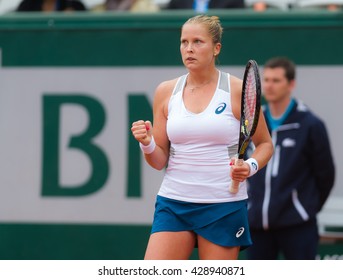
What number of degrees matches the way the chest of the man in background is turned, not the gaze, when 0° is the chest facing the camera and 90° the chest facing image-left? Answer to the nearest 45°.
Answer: approximately 45°

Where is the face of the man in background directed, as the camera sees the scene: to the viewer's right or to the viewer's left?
to the viewer's left

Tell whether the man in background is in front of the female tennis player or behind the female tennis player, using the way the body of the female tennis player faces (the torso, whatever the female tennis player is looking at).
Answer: behind

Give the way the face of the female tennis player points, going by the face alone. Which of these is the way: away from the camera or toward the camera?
toward the camera

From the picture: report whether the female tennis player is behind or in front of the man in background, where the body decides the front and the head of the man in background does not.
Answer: in front

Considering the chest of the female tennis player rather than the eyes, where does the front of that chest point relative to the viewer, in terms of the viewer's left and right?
facing the viewer

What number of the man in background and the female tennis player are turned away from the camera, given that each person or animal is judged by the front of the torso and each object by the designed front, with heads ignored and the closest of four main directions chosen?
0
